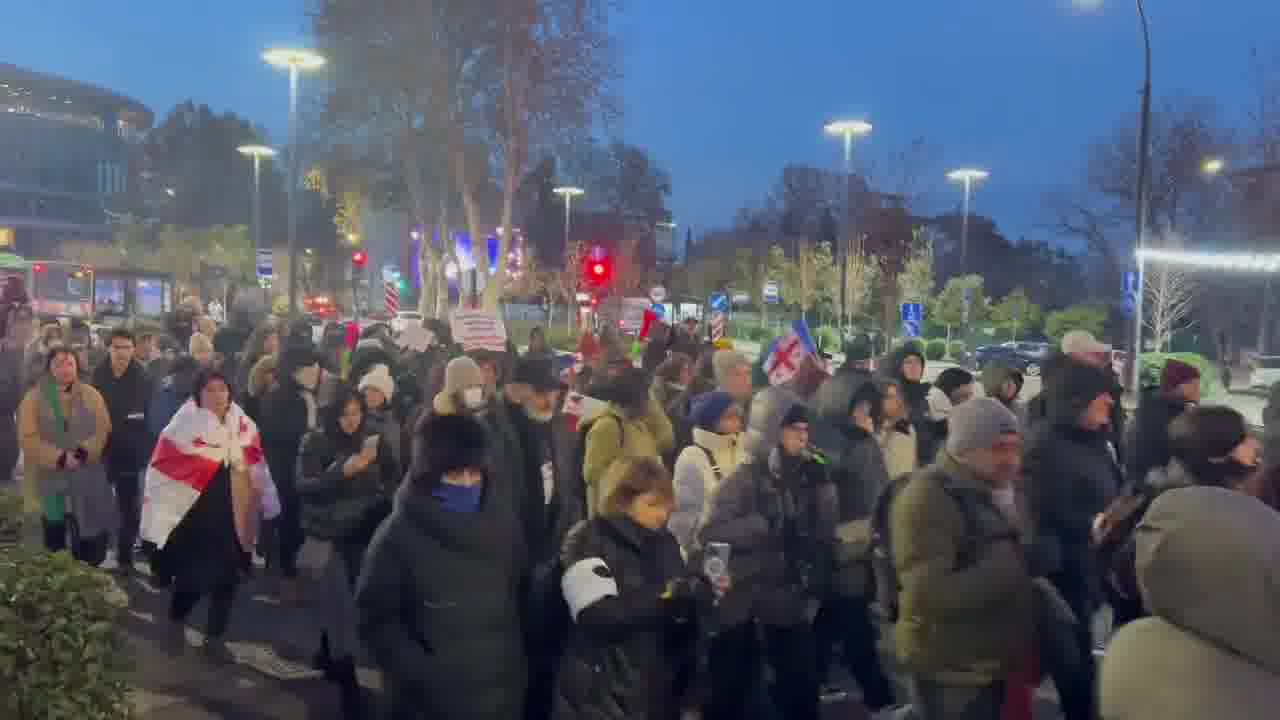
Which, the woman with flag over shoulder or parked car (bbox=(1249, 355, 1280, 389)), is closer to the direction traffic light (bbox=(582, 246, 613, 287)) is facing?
the woman with flag over shoulder

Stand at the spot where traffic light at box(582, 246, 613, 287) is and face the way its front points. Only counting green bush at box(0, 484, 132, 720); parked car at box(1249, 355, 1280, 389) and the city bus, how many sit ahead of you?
1

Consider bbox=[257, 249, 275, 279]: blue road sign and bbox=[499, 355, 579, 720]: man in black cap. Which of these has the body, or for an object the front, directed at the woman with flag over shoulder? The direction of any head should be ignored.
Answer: the blue road sign

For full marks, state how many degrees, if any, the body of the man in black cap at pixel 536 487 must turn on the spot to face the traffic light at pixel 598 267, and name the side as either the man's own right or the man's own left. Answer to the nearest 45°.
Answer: approximately 135° to the man's own left

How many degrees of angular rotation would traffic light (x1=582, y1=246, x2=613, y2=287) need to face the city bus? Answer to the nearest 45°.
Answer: approximately 135° to its right

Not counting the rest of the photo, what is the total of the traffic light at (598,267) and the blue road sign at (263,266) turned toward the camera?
2

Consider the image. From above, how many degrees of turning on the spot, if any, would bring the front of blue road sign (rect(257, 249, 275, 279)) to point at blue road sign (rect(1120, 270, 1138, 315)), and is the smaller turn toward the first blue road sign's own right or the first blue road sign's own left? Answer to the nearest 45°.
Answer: approximately 45° to the first blue road sign's own left

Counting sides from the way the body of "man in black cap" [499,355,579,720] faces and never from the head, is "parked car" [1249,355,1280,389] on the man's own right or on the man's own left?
on the man's own left

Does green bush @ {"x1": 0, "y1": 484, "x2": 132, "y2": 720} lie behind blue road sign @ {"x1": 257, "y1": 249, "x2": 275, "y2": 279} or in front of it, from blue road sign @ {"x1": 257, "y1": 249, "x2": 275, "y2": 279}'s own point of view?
in front

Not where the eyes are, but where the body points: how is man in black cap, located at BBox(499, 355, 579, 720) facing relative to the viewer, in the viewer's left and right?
facing the viewer and to the right of the viewer

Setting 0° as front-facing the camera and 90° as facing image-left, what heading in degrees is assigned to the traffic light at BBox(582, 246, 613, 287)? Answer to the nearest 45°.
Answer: approximately 0°
